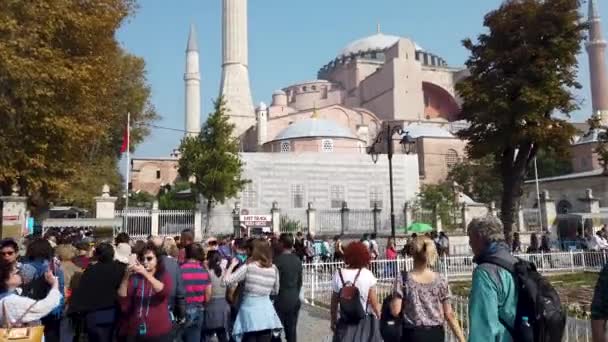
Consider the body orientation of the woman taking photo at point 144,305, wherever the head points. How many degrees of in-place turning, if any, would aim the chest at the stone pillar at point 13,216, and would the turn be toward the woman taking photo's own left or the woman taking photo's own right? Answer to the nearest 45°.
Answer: approximately 135° to the woman taking photo's own right

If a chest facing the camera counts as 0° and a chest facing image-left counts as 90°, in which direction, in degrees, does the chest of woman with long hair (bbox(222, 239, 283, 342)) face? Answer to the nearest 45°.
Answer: approximately 180°

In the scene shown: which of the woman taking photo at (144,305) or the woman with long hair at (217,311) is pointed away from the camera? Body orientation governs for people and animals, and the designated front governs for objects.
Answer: the woman with long hair

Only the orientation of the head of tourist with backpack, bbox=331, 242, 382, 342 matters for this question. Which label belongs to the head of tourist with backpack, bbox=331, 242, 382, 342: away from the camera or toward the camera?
away from the camera

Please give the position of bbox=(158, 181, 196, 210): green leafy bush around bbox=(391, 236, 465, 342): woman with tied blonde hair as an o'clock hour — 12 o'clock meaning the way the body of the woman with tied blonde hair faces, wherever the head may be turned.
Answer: The green leafy bush is roughly at 11 o'clock from the woman with tied blonde hair.

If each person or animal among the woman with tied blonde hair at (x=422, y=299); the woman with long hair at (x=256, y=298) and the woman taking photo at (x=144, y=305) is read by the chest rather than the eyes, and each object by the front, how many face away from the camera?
2

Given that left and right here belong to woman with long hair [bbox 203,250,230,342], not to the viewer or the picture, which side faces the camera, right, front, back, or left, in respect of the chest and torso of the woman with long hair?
back

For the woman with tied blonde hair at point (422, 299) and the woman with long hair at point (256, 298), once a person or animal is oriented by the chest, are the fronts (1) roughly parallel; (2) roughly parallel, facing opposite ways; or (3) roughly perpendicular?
roughly parallel

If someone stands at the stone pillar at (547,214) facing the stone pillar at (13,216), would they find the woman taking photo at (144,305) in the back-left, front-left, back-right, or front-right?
front-left

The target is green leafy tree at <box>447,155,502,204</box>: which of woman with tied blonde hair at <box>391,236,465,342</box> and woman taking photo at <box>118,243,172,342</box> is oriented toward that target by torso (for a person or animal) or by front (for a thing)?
the woman with tied blonde hair

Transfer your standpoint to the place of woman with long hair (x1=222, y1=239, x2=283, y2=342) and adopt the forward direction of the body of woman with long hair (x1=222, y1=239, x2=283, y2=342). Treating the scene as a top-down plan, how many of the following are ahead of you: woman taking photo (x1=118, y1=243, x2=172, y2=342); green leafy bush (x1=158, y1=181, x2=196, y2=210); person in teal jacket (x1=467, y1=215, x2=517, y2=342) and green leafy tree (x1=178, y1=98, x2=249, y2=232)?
2

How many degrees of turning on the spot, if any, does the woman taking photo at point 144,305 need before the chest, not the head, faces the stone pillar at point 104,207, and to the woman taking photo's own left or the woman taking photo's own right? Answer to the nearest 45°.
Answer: approximately 135° to the woman taking photo's own right

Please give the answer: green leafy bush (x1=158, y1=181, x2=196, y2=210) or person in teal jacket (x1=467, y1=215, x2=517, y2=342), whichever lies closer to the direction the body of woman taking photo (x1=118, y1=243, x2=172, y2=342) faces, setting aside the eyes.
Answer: the person in teal jacket

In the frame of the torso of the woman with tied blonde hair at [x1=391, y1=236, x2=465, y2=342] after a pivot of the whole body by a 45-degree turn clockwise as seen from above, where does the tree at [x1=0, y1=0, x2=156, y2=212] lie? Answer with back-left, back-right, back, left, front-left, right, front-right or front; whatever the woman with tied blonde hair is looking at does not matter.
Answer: left

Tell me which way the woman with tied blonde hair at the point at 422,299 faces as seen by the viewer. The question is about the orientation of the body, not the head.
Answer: away from the camera

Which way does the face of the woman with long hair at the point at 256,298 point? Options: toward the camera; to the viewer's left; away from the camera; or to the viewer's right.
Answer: away from the camera

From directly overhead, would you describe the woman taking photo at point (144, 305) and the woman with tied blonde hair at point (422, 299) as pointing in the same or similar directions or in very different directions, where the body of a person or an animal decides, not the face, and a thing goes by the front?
very different directions
